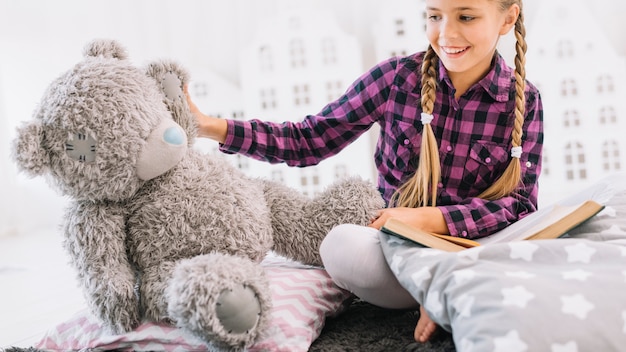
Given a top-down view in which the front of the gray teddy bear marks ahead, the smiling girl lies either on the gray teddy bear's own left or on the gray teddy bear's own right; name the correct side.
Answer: on the gray teddy bear's own left

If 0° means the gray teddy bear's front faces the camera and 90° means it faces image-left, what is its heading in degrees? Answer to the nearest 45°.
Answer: approximately 315°
